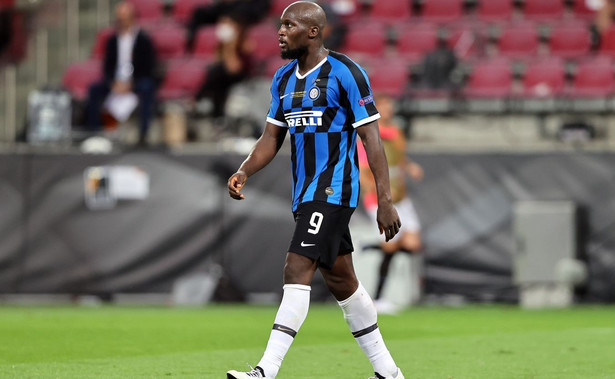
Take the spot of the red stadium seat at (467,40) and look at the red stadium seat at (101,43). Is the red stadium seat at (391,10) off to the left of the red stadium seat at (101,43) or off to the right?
right

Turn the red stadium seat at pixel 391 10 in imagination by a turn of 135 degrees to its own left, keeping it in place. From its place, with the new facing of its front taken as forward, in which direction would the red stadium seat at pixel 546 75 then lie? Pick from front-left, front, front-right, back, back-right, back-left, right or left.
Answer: right

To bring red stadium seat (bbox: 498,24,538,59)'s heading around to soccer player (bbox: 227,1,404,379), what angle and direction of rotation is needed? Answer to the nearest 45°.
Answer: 0° — it already faces them

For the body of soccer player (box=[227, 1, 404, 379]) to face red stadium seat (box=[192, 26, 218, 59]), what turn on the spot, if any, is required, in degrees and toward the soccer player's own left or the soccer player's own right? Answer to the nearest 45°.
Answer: approximately 135° to the soccer player's own right

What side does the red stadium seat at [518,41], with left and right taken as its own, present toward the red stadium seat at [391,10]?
right

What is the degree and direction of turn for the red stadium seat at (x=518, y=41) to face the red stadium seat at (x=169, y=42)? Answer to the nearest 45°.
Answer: approximately 90° to its right

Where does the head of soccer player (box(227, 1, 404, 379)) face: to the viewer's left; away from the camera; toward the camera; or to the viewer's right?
to the viewer's left

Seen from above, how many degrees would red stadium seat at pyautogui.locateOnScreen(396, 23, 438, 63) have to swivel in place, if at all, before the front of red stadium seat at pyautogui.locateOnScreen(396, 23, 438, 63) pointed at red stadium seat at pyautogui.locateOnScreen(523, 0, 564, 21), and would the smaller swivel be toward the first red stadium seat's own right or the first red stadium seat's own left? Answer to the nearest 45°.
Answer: approximately 90° to the first red stadium seat's own left

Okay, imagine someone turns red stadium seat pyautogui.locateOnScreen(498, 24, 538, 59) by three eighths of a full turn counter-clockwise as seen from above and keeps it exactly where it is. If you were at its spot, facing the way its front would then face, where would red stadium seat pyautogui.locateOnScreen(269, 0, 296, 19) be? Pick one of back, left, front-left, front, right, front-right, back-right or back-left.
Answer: back-left
